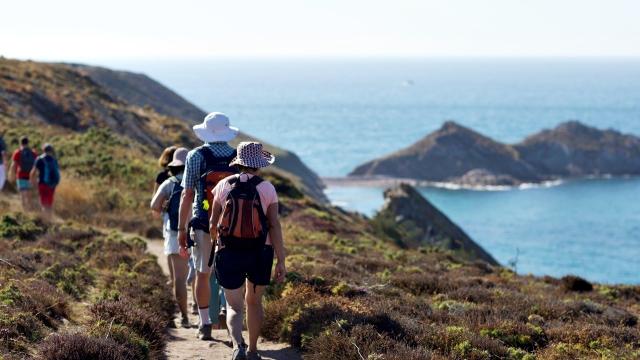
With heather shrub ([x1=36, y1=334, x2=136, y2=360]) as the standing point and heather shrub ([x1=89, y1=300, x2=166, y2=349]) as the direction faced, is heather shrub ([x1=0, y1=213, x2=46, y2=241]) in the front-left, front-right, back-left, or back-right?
front-left

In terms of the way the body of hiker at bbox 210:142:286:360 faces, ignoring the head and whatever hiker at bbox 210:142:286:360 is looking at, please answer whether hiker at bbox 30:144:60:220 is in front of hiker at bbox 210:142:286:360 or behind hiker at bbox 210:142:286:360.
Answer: in front

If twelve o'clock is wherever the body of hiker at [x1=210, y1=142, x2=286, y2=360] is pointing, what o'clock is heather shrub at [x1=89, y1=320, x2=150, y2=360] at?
The heather shrub is roughly at 9 o'clock from the hiker.

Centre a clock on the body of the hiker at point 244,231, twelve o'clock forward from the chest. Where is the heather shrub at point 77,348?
The heather shrub is roughly at 8 o'clock from the hiker.

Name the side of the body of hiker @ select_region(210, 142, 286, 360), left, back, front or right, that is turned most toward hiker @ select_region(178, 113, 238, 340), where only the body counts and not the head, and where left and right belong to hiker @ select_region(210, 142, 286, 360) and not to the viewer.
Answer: front

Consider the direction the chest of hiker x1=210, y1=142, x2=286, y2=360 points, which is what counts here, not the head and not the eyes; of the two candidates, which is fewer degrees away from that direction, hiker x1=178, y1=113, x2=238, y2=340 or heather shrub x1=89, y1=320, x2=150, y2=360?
the hiker

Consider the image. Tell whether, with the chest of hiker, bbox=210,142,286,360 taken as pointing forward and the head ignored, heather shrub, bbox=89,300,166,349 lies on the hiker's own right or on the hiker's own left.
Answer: on the hiker's own left

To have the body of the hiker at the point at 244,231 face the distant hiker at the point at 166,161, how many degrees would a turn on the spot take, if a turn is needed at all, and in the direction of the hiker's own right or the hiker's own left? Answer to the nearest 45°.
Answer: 0° — they already face them

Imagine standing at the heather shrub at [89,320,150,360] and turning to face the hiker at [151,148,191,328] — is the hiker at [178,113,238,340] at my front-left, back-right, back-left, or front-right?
front-right

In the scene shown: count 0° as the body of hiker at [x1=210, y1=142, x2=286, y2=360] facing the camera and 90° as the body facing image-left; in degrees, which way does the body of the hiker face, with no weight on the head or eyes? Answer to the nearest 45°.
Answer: approximately 180°

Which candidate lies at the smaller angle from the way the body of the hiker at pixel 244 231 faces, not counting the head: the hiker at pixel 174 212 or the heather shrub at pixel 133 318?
the hiker

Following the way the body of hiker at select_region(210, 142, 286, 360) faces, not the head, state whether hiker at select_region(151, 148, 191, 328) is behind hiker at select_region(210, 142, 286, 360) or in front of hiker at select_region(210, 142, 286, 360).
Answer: in front

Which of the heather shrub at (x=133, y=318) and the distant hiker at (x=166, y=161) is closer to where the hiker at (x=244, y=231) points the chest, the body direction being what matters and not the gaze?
the distant hiker
